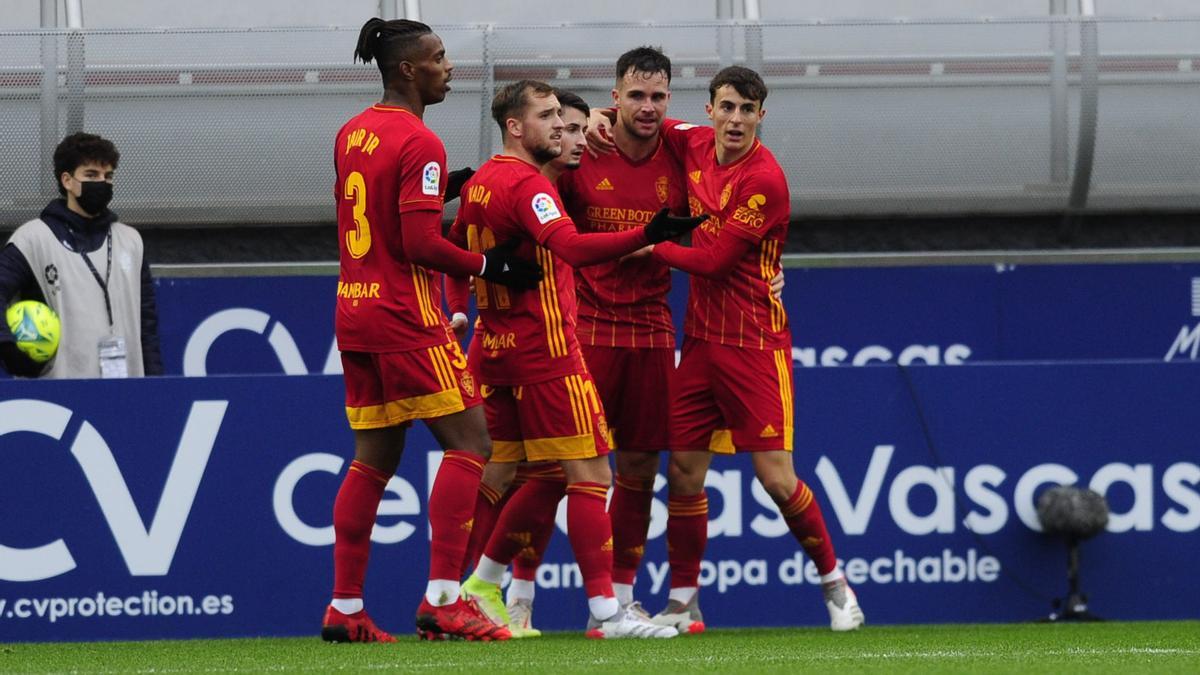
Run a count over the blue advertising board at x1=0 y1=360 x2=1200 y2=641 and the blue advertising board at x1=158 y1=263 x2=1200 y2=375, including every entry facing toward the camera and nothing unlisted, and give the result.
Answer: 2

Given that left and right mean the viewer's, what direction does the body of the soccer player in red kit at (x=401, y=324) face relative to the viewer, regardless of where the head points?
facing away from the viewer and to the right of the viewer

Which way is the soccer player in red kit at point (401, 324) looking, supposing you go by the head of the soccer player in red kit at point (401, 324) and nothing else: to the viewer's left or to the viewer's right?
to the viewer's right
